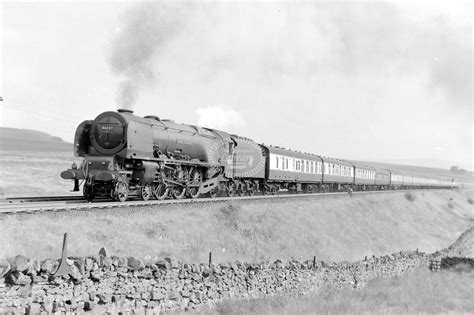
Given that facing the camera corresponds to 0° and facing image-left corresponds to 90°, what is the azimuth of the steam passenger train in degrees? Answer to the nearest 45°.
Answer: approximately 45°
